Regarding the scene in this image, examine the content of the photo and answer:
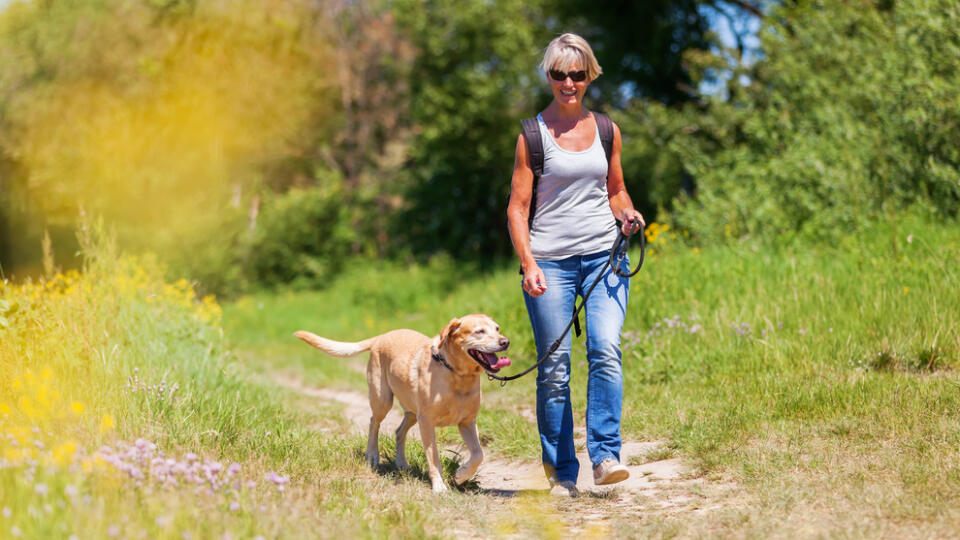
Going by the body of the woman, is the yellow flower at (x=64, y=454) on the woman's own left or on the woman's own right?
on the woman's own right

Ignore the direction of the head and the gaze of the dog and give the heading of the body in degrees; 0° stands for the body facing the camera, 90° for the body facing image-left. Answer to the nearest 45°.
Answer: approximately 315°

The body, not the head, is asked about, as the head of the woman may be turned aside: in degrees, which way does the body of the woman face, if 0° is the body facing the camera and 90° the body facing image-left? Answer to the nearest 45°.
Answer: approximately 0°

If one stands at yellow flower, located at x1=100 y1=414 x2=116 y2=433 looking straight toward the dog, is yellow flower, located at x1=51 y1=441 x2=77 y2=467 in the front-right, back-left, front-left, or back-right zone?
back-right
